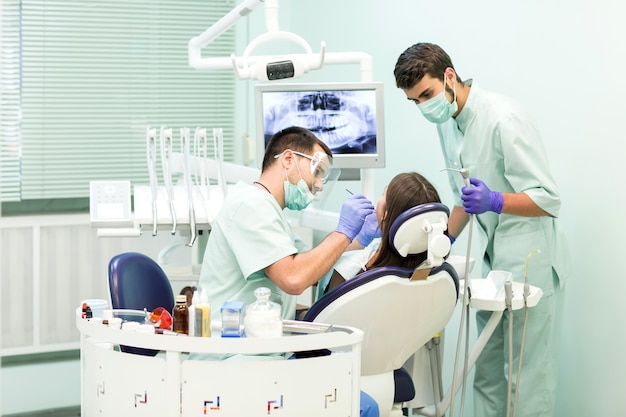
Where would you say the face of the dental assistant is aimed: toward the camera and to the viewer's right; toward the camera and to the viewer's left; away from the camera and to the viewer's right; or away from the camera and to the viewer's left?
toward the camera and to the viewer's left

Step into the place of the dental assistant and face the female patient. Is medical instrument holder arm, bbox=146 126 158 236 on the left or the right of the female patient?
right

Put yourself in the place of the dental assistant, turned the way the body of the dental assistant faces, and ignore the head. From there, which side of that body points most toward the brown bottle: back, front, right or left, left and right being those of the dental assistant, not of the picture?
front

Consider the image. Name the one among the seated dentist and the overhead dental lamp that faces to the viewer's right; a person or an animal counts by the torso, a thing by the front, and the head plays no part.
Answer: the seated dentist

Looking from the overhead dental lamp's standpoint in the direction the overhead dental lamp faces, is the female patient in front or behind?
in front

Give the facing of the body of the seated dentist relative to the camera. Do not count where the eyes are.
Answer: to the viewer's right

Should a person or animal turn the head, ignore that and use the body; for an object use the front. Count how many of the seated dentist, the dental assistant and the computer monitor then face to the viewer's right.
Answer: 1

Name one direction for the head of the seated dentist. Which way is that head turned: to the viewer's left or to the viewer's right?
to the viewer's right

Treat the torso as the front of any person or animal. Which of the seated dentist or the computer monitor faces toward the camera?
the computer monitor

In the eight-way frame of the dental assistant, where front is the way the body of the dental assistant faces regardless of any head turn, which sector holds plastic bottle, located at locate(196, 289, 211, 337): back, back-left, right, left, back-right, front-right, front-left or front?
front

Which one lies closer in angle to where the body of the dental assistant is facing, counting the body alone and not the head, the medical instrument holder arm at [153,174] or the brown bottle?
the brown bottle

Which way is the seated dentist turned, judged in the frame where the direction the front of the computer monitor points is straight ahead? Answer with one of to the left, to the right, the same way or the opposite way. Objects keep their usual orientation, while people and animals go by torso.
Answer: to the left

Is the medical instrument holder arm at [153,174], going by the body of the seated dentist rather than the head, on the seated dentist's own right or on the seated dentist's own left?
on the seated dentist's own left
